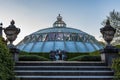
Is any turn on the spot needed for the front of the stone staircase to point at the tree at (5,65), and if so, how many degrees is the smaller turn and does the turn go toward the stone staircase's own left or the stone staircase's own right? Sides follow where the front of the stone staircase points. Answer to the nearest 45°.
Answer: approximately 45° to the stone staircase's own right

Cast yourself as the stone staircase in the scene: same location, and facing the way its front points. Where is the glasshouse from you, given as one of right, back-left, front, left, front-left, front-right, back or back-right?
back

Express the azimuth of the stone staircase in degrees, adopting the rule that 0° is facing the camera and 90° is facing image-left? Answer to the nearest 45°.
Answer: approximately 0°

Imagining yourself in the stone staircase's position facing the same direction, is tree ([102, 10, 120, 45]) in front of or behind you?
behind

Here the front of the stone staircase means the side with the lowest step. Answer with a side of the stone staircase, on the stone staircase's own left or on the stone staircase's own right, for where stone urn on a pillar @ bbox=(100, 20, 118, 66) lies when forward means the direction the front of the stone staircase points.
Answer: on the stone staircase's own left

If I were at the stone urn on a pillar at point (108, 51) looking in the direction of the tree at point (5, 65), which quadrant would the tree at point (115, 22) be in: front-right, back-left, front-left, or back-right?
back-right
